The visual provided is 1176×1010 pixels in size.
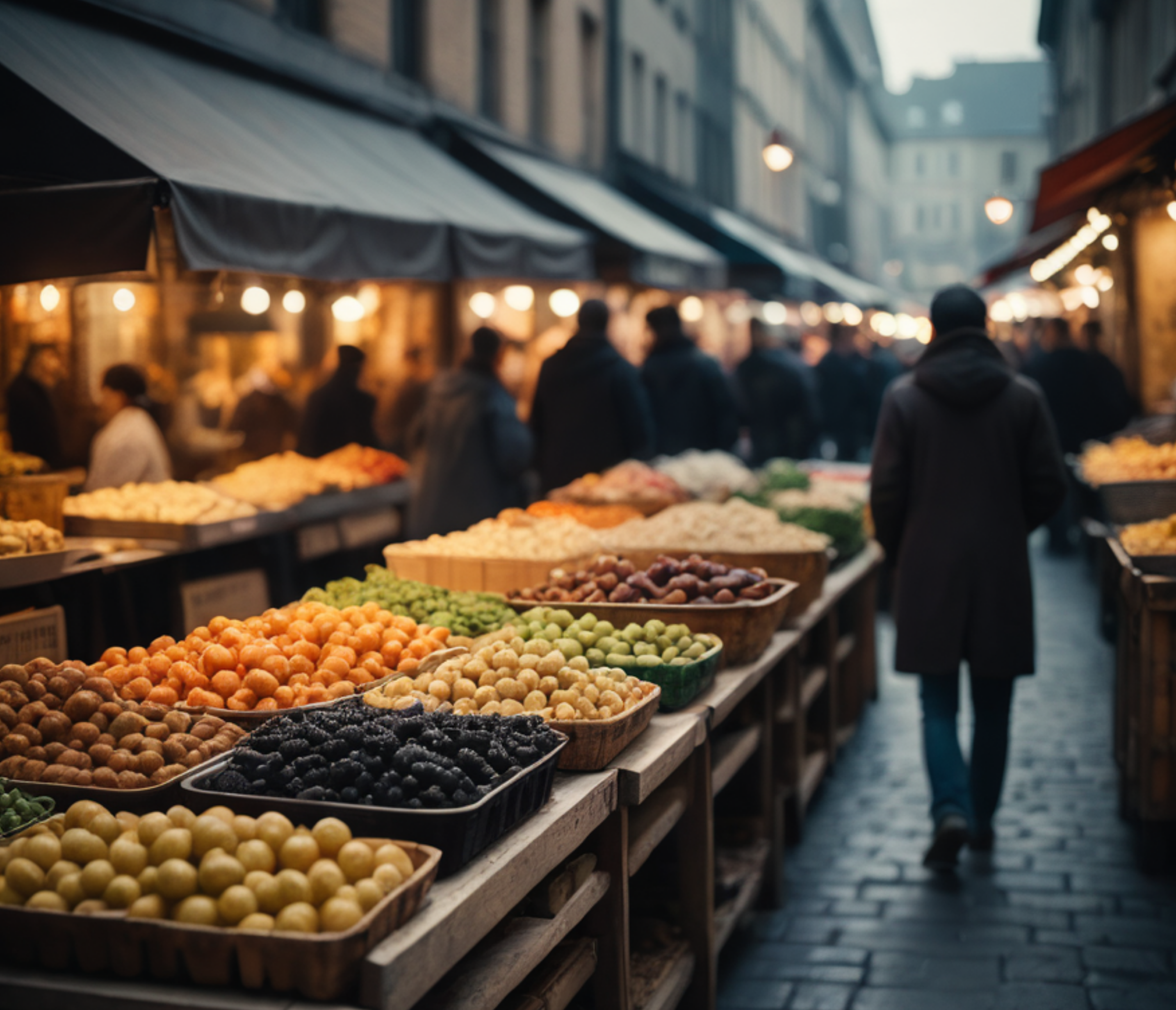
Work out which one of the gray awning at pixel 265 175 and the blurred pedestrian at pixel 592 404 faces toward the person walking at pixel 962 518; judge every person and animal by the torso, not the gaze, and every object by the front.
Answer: the gray awning

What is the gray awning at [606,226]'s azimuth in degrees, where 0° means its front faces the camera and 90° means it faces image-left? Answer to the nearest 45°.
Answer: approximately 315°

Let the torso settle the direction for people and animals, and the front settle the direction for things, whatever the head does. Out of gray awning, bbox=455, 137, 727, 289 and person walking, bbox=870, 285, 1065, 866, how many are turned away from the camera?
1

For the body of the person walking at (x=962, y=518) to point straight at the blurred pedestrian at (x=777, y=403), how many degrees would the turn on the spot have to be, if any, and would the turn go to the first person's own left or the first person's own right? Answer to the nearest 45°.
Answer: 0° — they already face them

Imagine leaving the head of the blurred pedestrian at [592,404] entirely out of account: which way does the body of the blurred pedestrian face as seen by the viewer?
away from the camera

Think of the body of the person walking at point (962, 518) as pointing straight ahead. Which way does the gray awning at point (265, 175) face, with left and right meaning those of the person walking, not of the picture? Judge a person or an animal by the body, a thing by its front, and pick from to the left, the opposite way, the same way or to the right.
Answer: to the right

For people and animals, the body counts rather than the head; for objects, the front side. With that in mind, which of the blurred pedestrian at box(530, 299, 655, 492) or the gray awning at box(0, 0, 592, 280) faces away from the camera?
the blurred pedestrian

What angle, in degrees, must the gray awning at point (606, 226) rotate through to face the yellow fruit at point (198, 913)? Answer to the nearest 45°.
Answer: approximately 45° to its right

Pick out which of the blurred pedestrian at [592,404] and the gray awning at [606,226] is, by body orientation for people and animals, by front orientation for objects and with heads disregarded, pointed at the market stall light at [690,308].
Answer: the blurred pedestrian

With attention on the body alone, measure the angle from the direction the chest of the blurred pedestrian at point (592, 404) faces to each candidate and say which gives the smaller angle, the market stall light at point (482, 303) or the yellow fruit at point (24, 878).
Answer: the market stall light

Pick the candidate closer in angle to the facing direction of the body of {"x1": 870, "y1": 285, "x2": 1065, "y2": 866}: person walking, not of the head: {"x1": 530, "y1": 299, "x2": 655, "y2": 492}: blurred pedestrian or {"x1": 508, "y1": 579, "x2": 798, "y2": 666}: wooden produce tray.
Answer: the blurred pedestrian

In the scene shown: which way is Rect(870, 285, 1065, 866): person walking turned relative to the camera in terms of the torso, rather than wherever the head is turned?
away from the camera

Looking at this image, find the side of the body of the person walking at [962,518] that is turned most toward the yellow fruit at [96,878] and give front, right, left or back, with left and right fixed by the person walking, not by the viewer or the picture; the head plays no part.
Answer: back

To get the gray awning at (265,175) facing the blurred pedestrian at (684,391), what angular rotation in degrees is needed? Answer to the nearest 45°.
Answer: approximately 90° to its left
